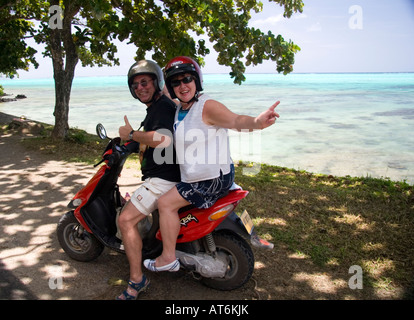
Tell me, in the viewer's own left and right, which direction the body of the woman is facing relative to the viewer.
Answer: facing the viewer and to the left of the viewer

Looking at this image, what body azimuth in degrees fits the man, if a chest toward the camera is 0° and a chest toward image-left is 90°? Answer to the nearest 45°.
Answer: approximately 90°

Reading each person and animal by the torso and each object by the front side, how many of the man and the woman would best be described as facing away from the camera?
0

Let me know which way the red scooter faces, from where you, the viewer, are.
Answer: facing away from the viewer and to the left of the viewer
